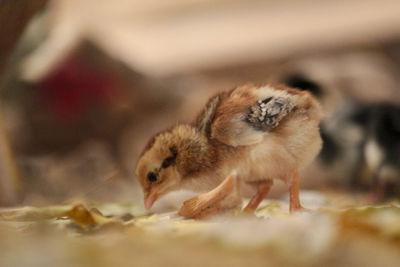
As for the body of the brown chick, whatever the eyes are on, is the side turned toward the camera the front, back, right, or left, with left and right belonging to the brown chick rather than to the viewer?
left

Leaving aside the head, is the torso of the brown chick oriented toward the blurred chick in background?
no
